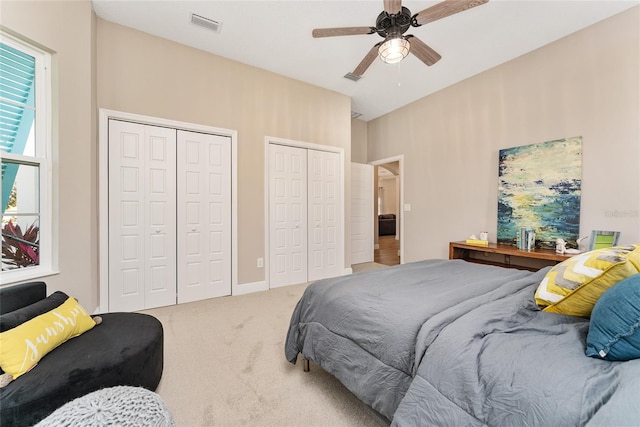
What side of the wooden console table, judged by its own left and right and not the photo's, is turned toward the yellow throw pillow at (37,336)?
front

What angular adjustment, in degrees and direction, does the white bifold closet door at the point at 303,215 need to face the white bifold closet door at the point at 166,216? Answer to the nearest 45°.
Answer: approximately 90° to its right

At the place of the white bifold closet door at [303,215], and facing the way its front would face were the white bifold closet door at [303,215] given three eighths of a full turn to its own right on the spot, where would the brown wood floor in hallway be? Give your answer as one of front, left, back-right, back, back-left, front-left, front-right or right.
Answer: back-right

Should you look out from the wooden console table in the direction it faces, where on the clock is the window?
The window is roughly at 12 o'clock from the wooden console table.

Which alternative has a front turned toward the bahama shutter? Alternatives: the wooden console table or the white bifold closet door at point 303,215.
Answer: the wooden console table

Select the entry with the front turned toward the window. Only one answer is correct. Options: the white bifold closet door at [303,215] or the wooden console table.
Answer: the wooden console table

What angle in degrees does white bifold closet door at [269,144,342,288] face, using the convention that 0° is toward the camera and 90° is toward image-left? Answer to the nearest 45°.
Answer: approximately 315°

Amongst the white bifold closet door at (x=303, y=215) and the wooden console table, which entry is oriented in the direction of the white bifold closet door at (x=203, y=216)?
the wooden console table

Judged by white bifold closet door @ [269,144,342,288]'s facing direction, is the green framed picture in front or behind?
in front

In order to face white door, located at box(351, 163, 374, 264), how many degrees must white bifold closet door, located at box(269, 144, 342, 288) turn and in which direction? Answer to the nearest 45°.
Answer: approximately 90° to its left

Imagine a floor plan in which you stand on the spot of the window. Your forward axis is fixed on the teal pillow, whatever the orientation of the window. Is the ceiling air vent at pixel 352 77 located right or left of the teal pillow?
left

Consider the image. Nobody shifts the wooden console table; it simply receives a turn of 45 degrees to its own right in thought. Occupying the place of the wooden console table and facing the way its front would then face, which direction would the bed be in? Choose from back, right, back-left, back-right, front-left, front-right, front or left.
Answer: left

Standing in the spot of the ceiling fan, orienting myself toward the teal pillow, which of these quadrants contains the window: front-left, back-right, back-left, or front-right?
back-right

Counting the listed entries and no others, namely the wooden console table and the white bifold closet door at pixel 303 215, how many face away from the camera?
0

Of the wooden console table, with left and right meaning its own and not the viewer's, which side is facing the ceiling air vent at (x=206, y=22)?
front

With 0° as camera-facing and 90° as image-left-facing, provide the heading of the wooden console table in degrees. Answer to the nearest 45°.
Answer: approximately 45°

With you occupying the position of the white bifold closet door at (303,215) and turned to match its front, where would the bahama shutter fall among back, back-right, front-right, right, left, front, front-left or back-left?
right
